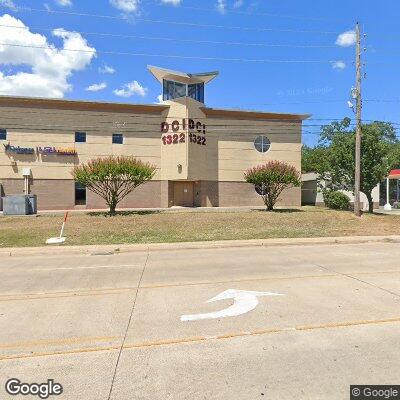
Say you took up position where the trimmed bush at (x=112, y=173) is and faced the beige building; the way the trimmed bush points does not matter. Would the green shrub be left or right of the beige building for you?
right

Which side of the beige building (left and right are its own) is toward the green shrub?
left

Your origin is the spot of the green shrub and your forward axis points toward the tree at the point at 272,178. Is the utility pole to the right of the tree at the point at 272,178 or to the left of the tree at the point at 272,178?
left

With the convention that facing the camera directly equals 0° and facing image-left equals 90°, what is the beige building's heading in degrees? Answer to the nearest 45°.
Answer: approximately 0°

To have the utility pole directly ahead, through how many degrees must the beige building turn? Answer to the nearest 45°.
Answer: approximately 45° to its left
